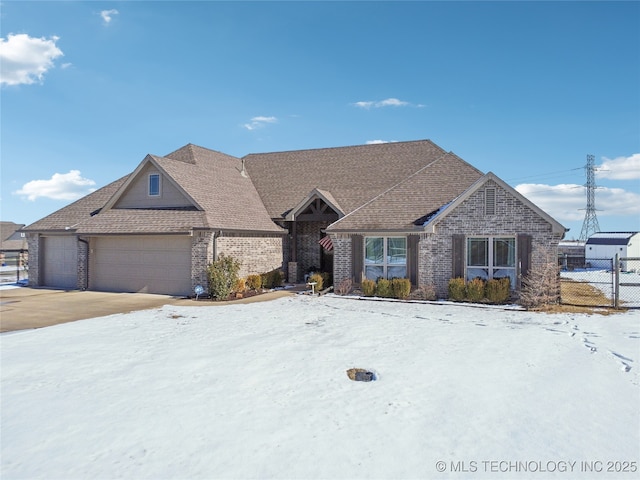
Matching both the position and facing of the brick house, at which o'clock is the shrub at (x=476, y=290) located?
The shrub is roughly at 10 o'clock from the brick house.

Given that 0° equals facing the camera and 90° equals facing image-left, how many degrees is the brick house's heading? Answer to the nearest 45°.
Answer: approximately 0°

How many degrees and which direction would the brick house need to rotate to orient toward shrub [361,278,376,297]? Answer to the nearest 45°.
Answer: approximately 45° to its left

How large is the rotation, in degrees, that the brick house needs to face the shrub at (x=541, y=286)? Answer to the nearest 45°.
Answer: approximately 45° to its left

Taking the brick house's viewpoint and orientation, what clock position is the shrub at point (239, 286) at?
The shrub is roughly at 2 o'clock from the brick house.

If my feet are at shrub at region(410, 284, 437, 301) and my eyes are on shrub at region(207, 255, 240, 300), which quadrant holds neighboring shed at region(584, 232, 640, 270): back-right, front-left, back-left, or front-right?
back-right

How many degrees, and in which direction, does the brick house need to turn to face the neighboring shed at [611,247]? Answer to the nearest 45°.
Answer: approximately 135° to its left

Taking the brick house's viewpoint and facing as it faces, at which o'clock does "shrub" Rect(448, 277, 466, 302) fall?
The shrub is roughly at 10 o'clock from the brick house.

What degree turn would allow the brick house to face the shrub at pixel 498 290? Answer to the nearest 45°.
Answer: approximately 45° to its left

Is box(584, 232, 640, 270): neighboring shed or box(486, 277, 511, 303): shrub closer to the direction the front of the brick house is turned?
the shrub
